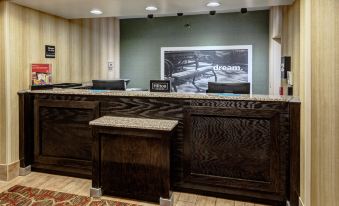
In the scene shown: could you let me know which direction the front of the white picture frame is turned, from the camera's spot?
facing the viewer

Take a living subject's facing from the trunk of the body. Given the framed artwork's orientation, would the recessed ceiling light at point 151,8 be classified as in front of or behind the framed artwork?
in front

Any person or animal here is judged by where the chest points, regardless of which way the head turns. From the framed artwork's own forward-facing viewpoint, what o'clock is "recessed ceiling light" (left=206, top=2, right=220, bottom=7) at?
The recessed ceiling light is roughly at 12 o'clock from the framed artwork.

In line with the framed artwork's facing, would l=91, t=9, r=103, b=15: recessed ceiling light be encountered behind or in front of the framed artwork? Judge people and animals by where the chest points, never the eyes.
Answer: in front

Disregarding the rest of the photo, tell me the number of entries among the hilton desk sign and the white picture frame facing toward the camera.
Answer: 2

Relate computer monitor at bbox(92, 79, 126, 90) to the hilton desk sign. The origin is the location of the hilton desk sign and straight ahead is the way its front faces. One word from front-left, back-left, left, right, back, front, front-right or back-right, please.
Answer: back-right

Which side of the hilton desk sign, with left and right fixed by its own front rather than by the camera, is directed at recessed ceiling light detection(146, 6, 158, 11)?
back

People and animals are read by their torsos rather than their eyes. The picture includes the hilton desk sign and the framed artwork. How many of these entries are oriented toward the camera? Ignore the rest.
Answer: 2
